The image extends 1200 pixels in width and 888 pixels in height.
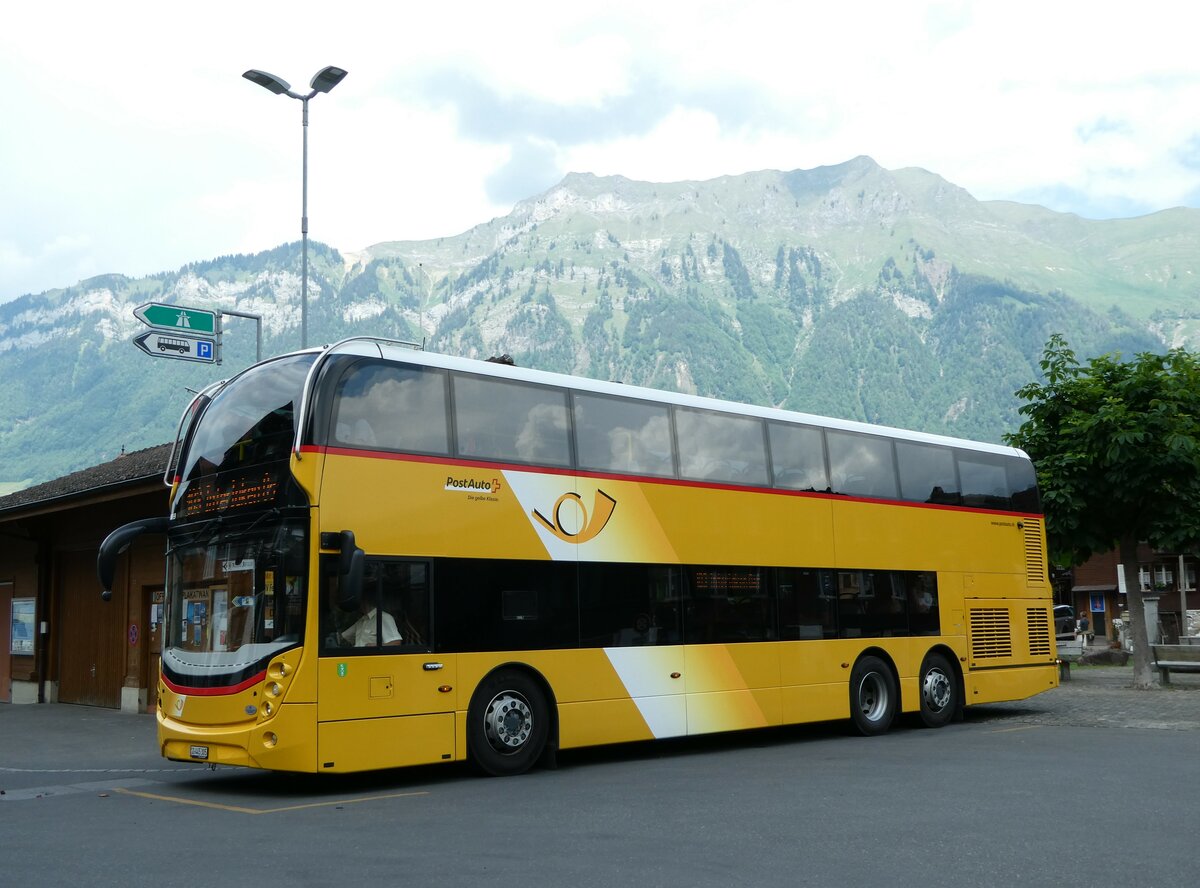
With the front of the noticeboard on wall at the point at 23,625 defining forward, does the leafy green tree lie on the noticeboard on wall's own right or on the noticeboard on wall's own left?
on the noticeboard on wall's own left

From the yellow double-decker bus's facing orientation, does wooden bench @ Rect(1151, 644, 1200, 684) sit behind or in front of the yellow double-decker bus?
behind

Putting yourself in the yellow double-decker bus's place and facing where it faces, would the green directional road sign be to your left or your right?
on your right

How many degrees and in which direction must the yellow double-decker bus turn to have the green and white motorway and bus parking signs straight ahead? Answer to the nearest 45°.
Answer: approximately 90° to its right

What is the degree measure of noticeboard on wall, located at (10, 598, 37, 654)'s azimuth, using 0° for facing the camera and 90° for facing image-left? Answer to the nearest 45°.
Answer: approximately 0°

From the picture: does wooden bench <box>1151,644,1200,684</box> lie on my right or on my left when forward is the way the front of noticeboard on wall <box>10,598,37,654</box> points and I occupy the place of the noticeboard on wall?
on my left

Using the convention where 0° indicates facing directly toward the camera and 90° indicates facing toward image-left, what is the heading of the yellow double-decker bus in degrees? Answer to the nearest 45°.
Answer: approximately 45°

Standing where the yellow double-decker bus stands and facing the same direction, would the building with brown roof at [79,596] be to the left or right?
on its right

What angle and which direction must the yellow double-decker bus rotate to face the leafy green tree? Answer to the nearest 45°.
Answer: approximately 180°

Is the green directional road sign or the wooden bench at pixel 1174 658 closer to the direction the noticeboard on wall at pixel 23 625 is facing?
the green directional road sign
